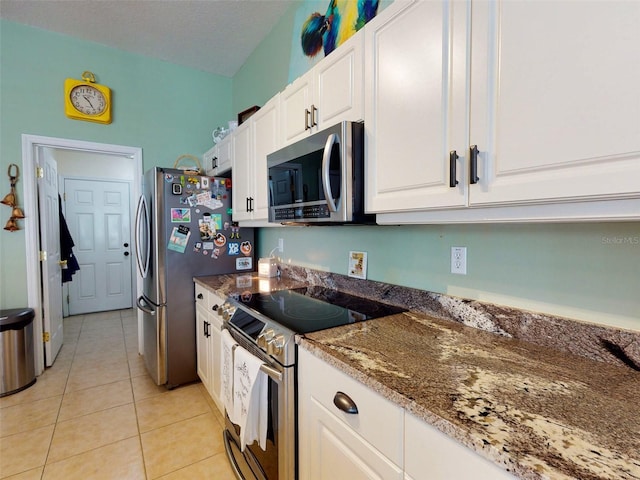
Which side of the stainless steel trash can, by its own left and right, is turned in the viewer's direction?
front

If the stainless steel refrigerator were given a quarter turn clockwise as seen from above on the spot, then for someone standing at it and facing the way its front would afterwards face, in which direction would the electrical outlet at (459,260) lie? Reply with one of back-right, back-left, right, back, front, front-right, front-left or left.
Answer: back-right

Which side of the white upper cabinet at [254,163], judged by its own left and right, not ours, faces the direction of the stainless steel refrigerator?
right

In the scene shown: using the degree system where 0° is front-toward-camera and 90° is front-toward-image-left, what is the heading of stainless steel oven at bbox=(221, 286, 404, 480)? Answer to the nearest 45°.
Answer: approximately 45°

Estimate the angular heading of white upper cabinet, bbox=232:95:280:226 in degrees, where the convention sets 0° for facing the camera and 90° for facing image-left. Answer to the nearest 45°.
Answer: approximately 45°

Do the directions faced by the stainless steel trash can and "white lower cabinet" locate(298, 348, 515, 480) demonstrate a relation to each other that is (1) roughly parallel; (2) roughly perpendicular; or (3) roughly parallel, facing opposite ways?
roughly perpendicular

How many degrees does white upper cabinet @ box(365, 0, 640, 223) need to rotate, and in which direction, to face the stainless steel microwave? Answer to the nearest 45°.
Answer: approximately 45° to its right

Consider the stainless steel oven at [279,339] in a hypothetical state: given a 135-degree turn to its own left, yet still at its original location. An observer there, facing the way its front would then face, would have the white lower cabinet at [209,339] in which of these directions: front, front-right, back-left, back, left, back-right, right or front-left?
back-left

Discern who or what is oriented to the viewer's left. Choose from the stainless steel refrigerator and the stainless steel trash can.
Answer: the stainless steel refrigerator

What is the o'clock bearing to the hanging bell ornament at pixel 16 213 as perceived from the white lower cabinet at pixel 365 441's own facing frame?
The hanging bell ornament is roughly at 2 o'clock from the white lower cabinet.

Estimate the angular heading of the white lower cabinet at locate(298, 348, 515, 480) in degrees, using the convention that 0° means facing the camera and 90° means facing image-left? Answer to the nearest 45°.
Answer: approximately 45°

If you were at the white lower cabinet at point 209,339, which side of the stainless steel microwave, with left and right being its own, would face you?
right
